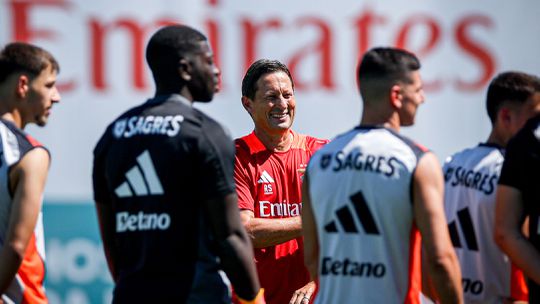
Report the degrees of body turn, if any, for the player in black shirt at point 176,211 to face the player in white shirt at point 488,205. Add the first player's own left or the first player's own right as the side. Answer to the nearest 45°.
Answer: approximately 45° to the first player's own right

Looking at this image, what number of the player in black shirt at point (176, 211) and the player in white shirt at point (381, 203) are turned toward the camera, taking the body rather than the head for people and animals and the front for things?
0

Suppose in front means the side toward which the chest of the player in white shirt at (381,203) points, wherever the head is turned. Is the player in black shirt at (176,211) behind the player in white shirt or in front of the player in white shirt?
behind

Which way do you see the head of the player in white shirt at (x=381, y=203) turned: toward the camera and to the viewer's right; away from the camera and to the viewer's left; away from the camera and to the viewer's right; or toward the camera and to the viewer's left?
away from the camera and to the viewer's right

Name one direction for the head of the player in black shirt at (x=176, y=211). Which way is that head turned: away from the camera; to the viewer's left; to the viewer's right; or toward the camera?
to the viewer's right

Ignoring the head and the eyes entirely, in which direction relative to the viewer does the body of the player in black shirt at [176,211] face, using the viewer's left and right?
facing away from the viewer and to the right of the viewer

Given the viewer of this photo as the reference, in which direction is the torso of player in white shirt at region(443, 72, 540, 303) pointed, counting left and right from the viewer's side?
facing away from the viewer and to the right of the viewer

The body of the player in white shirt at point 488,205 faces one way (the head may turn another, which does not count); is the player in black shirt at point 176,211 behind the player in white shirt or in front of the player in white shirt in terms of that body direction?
behind

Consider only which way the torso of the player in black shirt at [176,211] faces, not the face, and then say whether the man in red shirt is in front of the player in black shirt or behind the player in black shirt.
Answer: in front

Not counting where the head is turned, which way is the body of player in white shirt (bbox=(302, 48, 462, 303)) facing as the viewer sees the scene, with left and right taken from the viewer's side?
facing away from the viewer and to the right of the viewer

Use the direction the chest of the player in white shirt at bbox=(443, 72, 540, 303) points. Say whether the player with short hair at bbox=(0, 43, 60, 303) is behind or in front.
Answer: behind
